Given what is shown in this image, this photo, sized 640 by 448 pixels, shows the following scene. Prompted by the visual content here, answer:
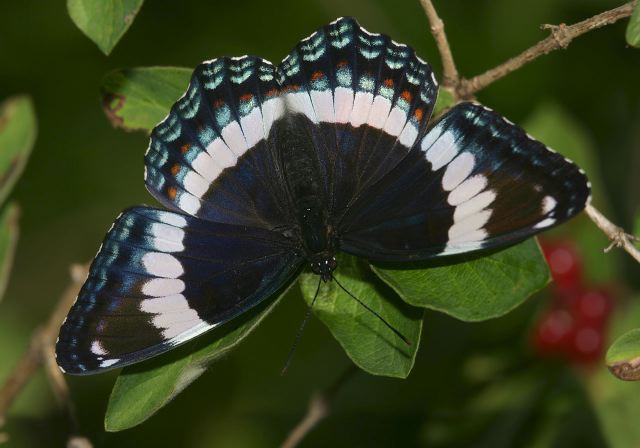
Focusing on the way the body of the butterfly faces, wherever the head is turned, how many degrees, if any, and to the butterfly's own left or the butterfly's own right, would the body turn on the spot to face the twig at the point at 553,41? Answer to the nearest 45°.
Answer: approximately 90° to the butterfly's own left

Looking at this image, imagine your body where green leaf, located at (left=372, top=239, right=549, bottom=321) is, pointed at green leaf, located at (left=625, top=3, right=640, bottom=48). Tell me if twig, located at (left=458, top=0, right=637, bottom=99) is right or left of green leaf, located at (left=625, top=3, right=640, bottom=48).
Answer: left

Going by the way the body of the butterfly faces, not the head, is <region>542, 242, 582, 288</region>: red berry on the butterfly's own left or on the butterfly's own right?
on the butterfly's own left

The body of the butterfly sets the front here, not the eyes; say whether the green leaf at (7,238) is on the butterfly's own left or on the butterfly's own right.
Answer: on the butterfly's own right

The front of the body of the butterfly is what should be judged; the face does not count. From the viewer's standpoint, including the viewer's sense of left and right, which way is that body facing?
facing the viewer

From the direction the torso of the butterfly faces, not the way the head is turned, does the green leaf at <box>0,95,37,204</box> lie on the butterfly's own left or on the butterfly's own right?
on the butterfly's own right

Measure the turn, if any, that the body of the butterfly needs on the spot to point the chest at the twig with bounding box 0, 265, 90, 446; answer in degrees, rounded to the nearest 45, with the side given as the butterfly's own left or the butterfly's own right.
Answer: approximately 90° to the butterfly's own right

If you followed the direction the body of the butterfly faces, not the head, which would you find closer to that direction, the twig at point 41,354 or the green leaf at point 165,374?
the green leaf

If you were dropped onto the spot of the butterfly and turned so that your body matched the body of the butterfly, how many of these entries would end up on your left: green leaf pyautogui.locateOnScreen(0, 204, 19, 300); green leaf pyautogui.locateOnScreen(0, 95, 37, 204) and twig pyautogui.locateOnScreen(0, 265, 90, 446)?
0
